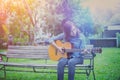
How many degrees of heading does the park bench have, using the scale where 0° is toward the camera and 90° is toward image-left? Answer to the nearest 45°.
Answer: approximately 0°
